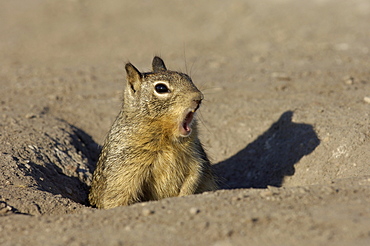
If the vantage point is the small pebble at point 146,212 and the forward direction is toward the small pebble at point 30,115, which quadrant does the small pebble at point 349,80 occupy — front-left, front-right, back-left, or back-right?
front-right

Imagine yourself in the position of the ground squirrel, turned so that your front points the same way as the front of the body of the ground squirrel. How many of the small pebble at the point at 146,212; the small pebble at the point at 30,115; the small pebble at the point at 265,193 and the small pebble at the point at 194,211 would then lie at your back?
1

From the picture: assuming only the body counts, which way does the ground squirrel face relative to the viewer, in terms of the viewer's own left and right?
facing the viewer and to the right of the viewer

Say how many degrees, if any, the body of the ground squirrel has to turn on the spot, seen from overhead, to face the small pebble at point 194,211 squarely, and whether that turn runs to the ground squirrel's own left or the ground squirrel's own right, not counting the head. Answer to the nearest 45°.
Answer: approximately 45° to the ground squirrel's own right

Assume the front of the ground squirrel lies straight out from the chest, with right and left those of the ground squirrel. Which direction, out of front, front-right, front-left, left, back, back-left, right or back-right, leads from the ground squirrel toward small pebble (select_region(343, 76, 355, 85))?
left

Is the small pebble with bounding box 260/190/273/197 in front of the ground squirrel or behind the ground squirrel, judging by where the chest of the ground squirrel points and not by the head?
in front

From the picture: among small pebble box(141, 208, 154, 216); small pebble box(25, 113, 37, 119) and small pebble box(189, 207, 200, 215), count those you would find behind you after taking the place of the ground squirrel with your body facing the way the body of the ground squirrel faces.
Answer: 1

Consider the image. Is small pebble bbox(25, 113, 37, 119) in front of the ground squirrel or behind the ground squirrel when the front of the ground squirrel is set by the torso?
behind

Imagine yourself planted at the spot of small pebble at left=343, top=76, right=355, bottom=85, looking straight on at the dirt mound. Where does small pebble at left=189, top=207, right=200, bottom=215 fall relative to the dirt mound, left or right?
left

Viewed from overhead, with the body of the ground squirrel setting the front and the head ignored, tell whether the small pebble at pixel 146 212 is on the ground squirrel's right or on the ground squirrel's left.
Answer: on the ground squirrel's right
